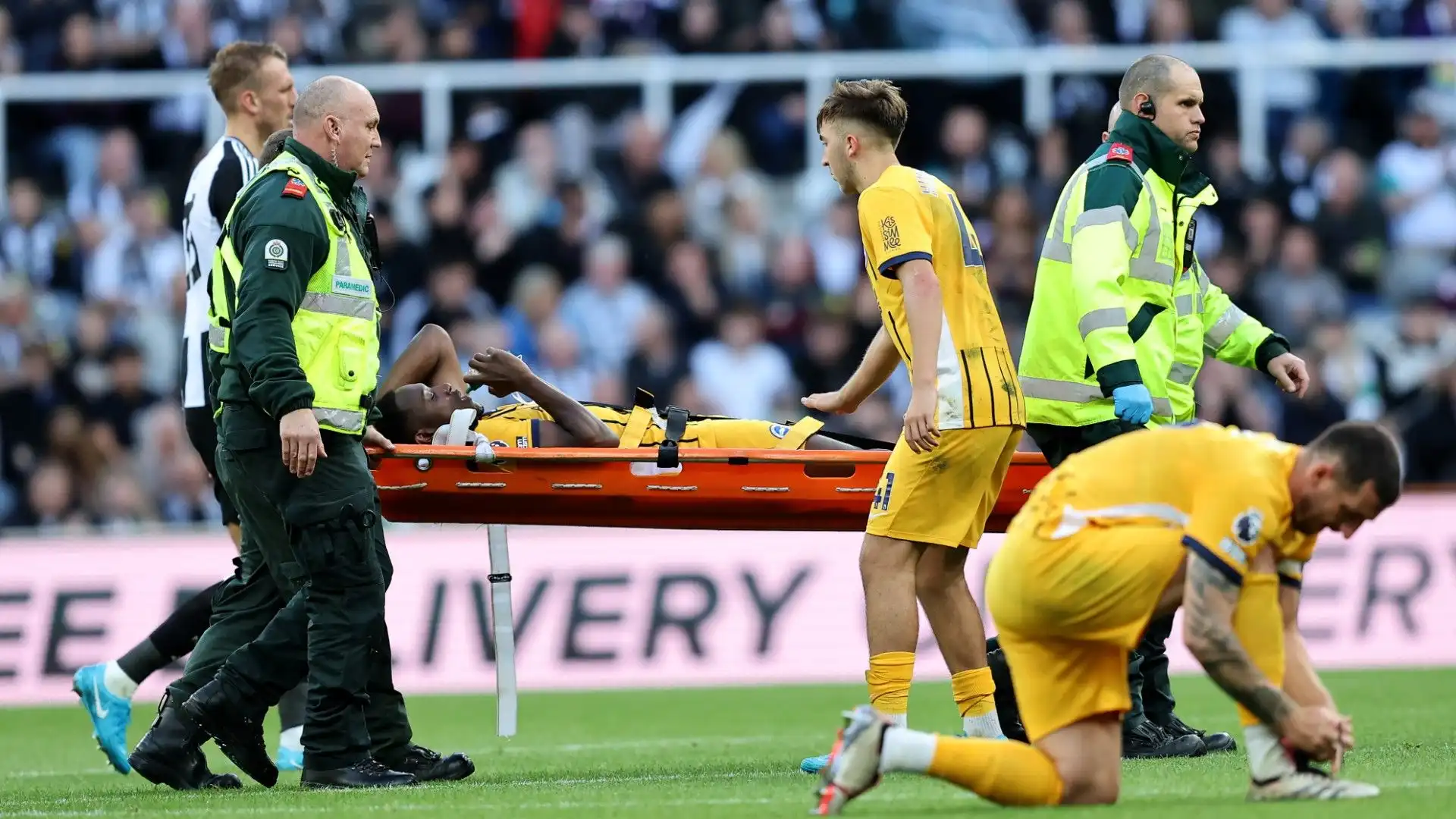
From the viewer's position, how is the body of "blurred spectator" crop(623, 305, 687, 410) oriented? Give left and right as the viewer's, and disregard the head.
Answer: facing the viewer

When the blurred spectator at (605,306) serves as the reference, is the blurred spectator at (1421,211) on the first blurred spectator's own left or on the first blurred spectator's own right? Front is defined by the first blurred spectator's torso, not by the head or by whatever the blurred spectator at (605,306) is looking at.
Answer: on the first blurred spectator's own left

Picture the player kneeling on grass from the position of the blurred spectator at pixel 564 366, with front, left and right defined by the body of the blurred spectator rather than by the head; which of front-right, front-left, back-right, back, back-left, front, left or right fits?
front

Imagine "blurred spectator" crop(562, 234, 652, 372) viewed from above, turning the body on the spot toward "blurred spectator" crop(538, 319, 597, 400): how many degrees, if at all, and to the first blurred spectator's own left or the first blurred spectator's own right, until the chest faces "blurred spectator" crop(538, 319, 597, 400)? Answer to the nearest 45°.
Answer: approximately 45° to the first blurred spectator's own right

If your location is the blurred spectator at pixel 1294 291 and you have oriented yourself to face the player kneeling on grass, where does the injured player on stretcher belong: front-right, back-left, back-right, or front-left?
front-right

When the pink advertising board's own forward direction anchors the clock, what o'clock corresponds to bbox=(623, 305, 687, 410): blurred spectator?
The blurred spectator is roughly at 6 o'clock from the pink advertising board.

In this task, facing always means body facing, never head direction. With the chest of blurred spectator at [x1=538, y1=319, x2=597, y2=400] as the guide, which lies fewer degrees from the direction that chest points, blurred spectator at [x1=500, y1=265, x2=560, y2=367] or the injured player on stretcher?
the injured player on stretcher

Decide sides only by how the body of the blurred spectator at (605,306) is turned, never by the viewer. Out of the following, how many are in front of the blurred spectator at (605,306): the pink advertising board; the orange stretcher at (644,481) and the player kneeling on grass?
3

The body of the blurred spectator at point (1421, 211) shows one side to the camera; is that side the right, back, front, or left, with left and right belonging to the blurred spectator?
front

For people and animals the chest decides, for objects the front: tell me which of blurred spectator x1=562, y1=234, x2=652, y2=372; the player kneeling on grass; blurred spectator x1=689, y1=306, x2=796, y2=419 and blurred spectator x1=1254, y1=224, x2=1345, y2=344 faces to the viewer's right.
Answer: the player kneeling on grass

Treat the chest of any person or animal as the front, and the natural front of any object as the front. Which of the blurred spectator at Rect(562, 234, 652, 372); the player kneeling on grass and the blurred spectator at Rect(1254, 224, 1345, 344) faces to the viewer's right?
the player kneeling on grass

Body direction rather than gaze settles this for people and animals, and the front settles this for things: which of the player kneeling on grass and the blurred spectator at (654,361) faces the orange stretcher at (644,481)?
the blurred spectator

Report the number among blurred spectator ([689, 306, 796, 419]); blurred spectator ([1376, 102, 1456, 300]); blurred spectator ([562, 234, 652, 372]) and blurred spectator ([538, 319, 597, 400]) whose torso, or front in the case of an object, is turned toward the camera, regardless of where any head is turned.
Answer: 4

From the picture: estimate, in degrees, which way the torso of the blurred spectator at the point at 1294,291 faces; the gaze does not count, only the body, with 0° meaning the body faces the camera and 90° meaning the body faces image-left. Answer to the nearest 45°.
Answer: approximately 0°

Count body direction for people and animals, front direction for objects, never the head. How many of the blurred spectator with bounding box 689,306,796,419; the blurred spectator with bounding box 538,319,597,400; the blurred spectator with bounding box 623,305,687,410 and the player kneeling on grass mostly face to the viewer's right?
1

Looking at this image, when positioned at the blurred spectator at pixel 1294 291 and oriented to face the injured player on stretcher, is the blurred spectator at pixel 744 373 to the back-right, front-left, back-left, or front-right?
front-right

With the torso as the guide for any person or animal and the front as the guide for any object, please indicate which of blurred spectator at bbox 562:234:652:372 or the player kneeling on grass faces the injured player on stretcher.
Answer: the blurred spectator

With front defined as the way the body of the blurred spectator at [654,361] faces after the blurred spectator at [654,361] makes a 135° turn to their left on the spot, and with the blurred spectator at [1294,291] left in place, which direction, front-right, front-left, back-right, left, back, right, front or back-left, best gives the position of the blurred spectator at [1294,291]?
front-right

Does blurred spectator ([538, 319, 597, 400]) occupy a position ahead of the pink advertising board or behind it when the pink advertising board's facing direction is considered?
behind
